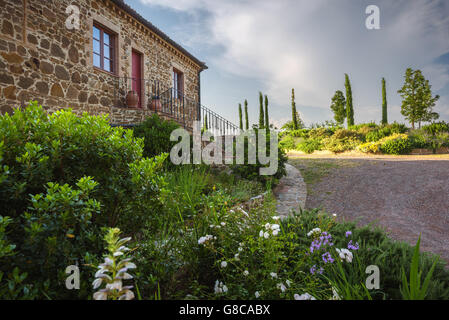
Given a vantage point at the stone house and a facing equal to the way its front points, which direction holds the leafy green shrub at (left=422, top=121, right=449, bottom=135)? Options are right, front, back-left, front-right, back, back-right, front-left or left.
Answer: front-left

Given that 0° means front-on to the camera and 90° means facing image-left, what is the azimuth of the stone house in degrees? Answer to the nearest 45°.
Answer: approximately 315°

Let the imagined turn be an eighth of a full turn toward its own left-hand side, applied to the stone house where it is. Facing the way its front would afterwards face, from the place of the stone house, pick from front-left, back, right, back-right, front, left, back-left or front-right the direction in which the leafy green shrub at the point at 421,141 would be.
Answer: front

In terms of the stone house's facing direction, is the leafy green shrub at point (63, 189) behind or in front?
in front

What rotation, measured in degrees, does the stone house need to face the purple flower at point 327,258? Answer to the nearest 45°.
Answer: approximately 45° to its right
